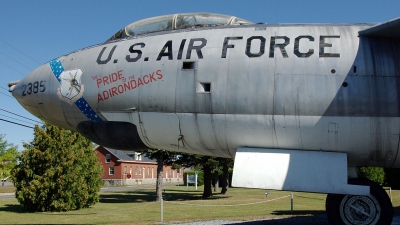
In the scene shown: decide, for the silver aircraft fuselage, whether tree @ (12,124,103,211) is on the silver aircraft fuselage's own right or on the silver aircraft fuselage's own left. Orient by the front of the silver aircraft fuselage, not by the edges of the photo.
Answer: on the silver aircraft fuselage's own right

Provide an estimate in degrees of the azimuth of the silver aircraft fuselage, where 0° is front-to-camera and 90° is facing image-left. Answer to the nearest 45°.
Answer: approximately 90°

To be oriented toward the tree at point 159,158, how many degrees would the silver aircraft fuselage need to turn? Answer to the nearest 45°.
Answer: approximately 90° to its right
